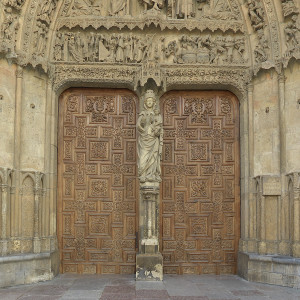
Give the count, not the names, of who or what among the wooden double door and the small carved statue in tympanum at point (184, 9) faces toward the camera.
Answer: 2

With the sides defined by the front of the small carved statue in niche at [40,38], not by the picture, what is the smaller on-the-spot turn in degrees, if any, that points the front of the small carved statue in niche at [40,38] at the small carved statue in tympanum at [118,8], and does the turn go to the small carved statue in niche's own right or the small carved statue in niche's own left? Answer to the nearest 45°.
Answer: approximately 45° to the small carved statue in niche's own left

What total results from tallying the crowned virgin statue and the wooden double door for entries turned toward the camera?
2

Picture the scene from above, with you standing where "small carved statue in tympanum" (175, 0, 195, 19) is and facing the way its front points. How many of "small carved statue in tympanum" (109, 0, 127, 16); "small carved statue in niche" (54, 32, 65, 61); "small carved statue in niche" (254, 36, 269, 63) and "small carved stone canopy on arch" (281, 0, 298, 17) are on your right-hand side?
2

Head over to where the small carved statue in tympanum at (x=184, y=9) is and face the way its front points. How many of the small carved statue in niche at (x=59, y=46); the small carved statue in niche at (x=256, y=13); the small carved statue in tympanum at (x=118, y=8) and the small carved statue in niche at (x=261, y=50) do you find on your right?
2

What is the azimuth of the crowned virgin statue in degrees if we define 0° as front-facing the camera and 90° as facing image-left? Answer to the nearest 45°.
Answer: approximately 0°

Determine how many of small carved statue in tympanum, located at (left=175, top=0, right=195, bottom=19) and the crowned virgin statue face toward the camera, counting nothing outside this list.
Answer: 2

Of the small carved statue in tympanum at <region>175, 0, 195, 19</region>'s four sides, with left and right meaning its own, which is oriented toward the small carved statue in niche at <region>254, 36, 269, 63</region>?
left

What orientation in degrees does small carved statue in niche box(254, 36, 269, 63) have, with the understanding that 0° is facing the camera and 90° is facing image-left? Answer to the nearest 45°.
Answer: approximately 45°
